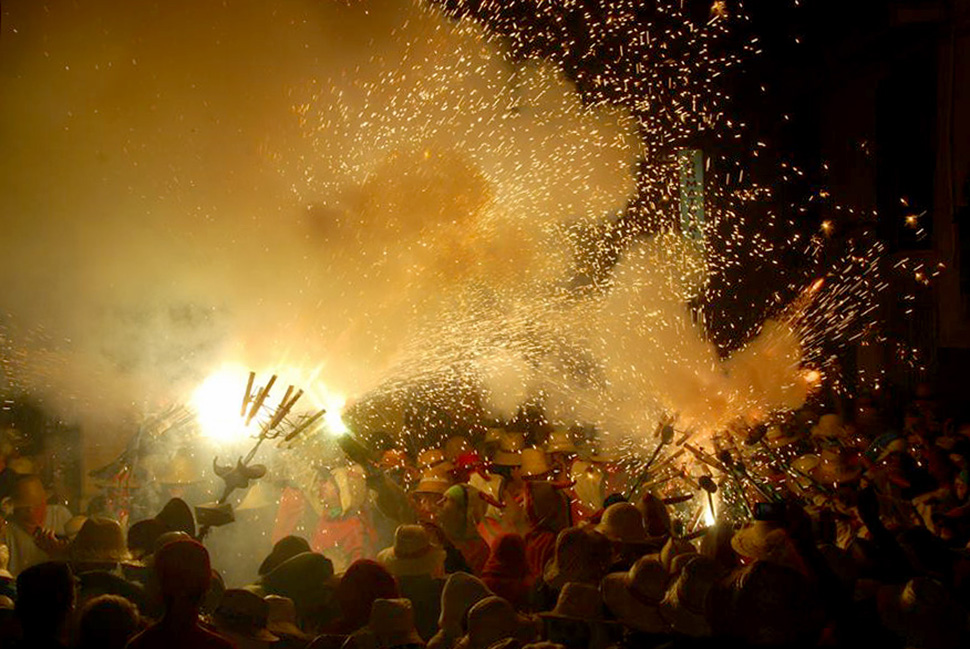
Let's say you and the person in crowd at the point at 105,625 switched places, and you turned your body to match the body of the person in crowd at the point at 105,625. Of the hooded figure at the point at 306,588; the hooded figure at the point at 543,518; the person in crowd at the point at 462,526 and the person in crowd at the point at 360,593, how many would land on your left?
0

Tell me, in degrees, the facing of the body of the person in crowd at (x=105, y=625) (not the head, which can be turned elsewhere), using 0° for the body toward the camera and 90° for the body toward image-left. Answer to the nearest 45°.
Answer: approximately 180°

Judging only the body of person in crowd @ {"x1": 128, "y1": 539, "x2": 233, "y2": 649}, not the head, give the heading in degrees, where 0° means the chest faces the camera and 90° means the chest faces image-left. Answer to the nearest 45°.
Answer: approximately 180°

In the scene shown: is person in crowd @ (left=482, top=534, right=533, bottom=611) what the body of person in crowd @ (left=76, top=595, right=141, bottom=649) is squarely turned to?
no

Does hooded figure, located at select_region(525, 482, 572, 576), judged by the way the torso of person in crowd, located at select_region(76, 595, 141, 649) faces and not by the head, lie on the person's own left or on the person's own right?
on the person's own right

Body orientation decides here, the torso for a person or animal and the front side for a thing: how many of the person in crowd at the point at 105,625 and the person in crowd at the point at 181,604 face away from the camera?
2

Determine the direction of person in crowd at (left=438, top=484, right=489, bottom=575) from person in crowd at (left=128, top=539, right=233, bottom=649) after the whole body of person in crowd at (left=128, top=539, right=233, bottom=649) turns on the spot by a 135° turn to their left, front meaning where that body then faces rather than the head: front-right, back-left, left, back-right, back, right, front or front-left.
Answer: back

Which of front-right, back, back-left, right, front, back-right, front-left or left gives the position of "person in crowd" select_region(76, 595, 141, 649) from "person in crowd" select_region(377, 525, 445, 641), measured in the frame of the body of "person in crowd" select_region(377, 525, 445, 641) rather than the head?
back-left

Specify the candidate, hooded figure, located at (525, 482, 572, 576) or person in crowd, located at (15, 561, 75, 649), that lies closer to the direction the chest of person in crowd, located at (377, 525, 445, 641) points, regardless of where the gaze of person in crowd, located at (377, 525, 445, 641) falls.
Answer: the hooded figure

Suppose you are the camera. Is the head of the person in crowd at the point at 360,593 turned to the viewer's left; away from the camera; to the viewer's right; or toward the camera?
away from the camera

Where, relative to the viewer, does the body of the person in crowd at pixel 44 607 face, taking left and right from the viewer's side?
facing away from the viewer

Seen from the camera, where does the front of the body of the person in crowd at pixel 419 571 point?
away from the camera

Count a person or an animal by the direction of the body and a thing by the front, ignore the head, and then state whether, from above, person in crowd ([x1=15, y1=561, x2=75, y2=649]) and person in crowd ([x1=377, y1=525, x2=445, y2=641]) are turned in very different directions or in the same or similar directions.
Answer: same or similar directions

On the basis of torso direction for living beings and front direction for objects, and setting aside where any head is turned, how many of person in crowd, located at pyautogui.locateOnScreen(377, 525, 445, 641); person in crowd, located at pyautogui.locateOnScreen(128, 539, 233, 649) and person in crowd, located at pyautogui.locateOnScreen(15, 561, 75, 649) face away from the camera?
3

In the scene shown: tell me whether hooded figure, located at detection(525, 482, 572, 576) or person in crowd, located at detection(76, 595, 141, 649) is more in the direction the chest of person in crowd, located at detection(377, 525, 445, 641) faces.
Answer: the hooded figure

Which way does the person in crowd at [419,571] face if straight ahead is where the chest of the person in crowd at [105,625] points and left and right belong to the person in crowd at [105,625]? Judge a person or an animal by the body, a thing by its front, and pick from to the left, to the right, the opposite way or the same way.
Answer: the same way

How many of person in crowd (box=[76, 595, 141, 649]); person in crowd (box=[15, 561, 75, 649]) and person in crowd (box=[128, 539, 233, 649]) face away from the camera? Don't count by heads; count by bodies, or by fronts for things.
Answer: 3
